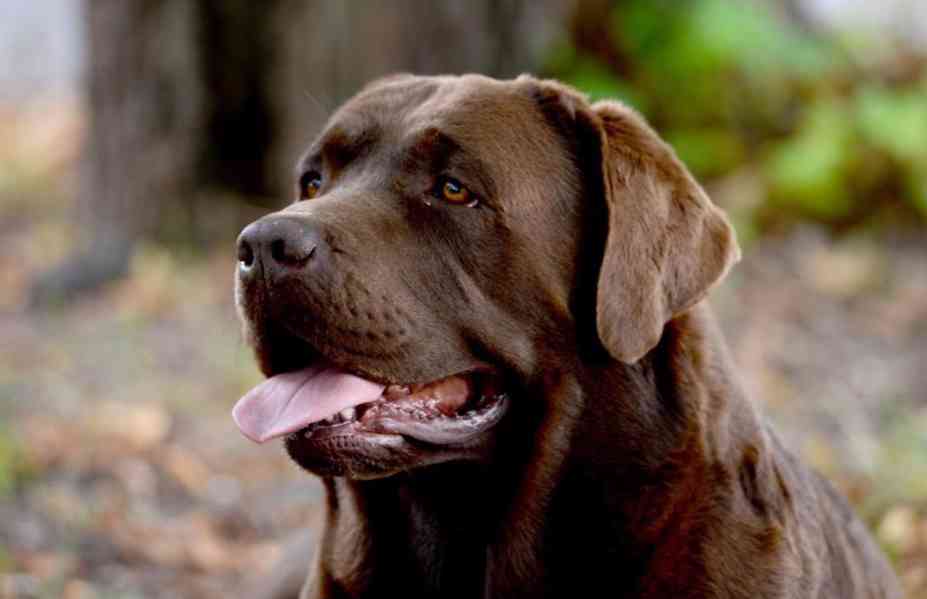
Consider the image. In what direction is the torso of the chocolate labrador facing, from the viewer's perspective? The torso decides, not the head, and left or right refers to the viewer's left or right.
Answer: facing the viewer and to the left of the viewer

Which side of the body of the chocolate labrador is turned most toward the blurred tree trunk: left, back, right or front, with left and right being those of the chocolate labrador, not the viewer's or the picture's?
right
